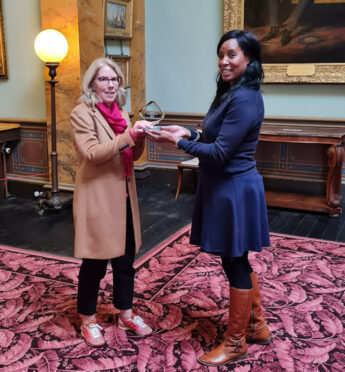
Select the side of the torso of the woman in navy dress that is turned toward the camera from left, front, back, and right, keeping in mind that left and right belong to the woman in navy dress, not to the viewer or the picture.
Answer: left

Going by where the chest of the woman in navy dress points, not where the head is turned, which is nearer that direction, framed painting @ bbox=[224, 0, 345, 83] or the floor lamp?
the floor lamp

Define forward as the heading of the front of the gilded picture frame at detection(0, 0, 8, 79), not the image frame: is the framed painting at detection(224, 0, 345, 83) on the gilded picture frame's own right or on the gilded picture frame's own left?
on the gilded picture frame's own left

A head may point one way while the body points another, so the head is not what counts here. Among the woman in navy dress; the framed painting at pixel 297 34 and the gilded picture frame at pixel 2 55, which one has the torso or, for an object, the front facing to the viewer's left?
the woman in navy dress

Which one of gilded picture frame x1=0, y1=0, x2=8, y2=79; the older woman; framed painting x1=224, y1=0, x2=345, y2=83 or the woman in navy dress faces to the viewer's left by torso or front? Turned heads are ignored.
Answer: the woman in navy dress

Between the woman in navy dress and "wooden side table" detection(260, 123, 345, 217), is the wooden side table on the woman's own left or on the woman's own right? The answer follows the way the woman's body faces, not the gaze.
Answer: on the woman's own right

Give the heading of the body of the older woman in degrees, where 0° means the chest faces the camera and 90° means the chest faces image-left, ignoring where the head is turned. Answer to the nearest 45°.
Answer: approximately 315°

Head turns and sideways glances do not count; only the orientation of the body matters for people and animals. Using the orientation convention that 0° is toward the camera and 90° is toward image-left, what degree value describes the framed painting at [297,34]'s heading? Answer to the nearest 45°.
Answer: approximately 0°
